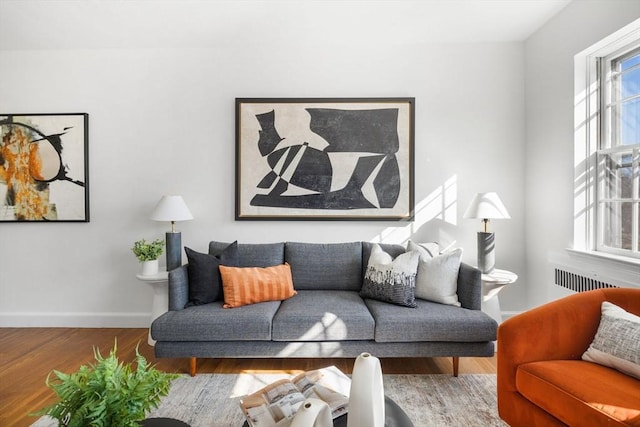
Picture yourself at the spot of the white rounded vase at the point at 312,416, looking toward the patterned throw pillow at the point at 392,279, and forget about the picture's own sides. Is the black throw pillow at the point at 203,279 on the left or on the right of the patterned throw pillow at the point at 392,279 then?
left

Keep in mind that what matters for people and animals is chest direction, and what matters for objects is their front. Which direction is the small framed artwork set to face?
toward the camera

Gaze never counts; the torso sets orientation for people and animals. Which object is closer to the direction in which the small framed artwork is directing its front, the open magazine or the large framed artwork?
the open magazine

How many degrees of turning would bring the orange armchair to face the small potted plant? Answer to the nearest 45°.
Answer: approximately 45° to its right

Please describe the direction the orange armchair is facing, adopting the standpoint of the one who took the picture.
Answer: facing the viewer and to the left of the viewer

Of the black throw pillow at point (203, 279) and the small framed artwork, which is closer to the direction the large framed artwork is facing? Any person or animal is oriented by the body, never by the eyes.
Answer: the black throw pillow

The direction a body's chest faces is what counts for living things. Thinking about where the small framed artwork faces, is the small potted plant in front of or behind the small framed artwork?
in front

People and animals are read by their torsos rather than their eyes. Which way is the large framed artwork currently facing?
toward the camera

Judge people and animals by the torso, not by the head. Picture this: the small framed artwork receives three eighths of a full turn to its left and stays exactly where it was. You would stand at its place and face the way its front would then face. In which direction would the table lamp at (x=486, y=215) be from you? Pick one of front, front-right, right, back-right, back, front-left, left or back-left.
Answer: right

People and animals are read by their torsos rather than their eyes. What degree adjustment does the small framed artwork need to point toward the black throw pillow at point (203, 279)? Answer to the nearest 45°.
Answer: approximately 45° to its left

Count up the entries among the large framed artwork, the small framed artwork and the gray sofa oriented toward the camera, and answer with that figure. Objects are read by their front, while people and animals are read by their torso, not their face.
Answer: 3

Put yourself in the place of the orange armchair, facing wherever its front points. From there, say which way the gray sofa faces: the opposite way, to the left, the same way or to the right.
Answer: to the left

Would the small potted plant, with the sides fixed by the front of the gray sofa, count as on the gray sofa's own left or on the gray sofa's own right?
on the gray sofa's own right

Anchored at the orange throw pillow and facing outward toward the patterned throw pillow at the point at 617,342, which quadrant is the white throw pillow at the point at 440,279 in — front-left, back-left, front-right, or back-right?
front-left

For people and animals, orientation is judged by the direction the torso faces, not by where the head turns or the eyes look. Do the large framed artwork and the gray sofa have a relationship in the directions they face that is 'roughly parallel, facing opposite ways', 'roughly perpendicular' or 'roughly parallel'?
roughly parallel

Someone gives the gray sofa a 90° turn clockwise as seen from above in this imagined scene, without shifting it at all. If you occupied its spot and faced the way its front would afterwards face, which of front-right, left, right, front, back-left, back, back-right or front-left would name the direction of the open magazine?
left

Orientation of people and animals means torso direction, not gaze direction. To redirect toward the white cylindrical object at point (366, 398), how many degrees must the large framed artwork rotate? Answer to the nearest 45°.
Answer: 0° — it already faces it

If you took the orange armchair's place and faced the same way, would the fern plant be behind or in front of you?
in front
